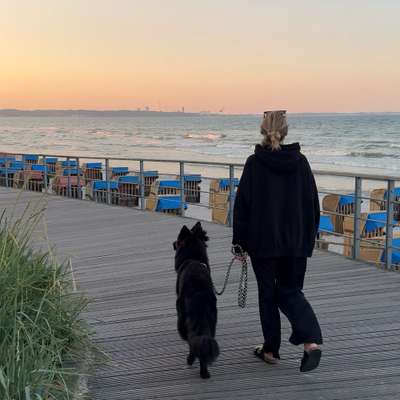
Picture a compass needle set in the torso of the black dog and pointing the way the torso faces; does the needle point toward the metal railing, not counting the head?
yes

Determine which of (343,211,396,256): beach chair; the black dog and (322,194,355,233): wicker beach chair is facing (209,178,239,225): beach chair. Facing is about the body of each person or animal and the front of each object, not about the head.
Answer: the black dog

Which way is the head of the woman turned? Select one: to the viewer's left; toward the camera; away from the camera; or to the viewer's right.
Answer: away from the camera

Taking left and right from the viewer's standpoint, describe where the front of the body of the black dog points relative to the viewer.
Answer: facing away from the viewer
